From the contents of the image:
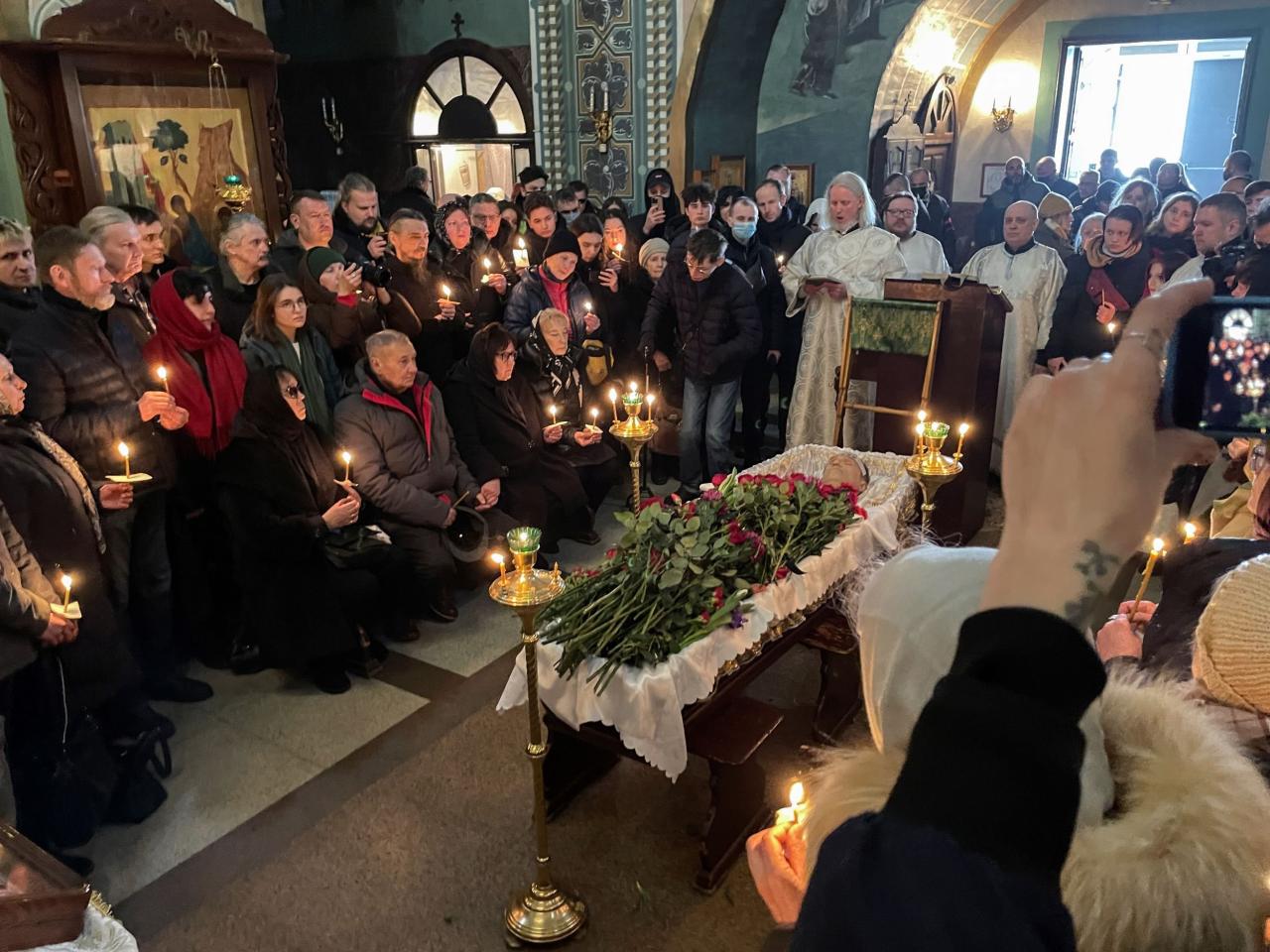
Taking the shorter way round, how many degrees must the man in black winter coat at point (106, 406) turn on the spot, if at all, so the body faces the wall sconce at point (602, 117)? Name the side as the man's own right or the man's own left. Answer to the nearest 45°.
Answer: approximately 45° to the man's own left

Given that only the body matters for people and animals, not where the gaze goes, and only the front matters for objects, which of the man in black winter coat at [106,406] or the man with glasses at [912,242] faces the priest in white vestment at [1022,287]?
the man in black winter coat

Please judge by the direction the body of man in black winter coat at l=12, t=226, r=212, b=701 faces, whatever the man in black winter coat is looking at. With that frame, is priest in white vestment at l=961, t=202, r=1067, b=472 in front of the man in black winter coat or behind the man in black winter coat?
in front

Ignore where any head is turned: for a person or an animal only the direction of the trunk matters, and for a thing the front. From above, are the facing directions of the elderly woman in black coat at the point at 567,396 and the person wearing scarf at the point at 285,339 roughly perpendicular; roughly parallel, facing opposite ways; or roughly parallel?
roughly parallel

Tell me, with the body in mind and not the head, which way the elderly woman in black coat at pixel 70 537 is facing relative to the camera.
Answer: to the viewer's right

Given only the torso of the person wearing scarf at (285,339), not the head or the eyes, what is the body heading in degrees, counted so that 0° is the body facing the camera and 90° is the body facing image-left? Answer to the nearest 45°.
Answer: approximately 315°

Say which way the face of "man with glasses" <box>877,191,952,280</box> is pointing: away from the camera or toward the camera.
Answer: toward the camera

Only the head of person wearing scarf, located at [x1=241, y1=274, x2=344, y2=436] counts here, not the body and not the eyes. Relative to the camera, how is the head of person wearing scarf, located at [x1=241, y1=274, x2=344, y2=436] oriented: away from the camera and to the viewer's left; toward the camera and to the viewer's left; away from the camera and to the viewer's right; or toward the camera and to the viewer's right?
toward the camera and to the viewer's right

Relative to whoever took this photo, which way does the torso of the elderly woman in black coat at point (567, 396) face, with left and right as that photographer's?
facing the viewer and to the right of the viewer

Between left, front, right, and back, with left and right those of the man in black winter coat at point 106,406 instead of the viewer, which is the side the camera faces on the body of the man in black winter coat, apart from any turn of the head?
right

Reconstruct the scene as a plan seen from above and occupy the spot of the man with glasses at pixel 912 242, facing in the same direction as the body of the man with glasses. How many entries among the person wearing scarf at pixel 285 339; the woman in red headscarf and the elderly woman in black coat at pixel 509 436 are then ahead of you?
3

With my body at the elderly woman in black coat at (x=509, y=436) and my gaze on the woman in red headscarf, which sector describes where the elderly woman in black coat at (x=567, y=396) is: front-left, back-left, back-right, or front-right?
back-right

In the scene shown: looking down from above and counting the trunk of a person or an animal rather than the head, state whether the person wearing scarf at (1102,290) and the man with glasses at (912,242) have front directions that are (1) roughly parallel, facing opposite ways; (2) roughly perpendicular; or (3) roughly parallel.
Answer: roughly parallel
